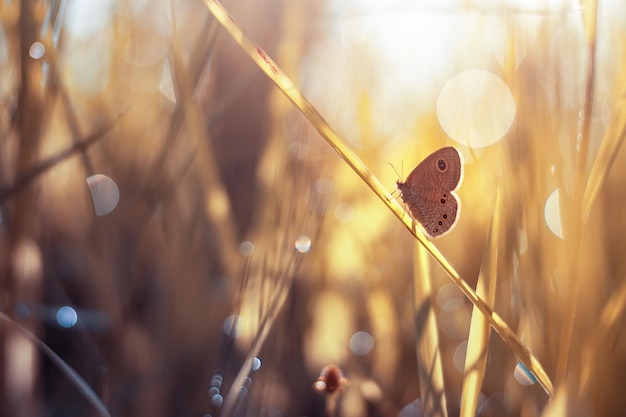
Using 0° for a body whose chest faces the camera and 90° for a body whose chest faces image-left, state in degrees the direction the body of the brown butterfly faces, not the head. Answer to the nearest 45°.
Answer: approximately 90°
